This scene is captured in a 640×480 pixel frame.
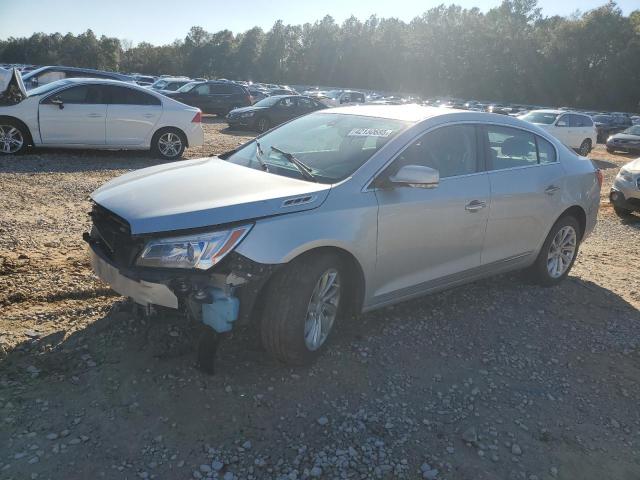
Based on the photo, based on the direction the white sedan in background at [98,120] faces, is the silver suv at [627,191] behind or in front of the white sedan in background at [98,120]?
behind

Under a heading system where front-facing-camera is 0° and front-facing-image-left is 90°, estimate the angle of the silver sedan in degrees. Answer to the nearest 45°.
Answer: approximately 45°

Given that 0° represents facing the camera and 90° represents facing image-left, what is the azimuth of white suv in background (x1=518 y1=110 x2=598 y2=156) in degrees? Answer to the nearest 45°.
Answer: approximately 45°

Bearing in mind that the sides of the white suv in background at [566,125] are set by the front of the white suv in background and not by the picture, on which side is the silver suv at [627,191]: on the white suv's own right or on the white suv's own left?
on the white suv's own left

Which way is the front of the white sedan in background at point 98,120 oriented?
to the viewer's left

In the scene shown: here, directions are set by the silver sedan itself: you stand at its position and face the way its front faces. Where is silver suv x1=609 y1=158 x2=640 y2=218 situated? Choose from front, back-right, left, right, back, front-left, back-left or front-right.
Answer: back

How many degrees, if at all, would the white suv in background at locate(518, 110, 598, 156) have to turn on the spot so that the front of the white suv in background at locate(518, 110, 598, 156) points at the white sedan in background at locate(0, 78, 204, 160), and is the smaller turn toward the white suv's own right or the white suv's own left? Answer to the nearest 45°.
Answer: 0° — it already faces it
